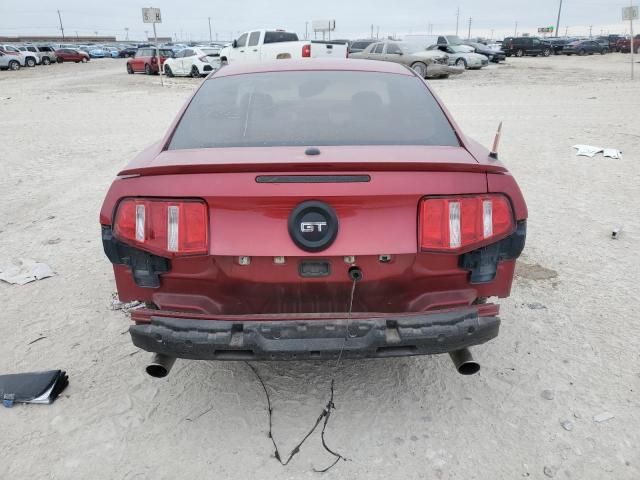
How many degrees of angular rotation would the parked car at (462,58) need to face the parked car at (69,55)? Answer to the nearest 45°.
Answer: approximately 135° to its right

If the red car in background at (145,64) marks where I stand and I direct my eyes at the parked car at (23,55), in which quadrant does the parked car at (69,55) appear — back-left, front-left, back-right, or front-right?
front-right

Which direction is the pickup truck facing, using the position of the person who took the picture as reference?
facing away from the viewer and to the left of the viewer

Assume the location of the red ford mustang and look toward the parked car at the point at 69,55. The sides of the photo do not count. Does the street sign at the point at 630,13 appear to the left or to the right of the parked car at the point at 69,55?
right

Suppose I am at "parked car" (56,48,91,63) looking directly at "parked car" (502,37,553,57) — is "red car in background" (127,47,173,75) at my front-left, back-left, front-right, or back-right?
front-right

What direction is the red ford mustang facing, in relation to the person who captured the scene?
facing away from the viewer

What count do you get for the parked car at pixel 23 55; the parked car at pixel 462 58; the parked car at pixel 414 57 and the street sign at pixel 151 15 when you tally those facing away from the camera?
0

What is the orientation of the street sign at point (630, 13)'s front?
toward the camera

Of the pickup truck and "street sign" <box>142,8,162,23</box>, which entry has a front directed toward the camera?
the street sign

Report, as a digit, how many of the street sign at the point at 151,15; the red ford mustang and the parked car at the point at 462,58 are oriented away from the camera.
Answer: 1

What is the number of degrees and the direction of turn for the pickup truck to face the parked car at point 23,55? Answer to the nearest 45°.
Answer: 0° — it already faces it

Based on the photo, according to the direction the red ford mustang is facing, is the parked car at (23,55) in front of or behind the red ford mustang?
in front

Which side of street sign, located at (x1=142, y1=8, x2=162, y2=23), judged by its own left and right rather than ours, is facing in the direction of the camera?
front
